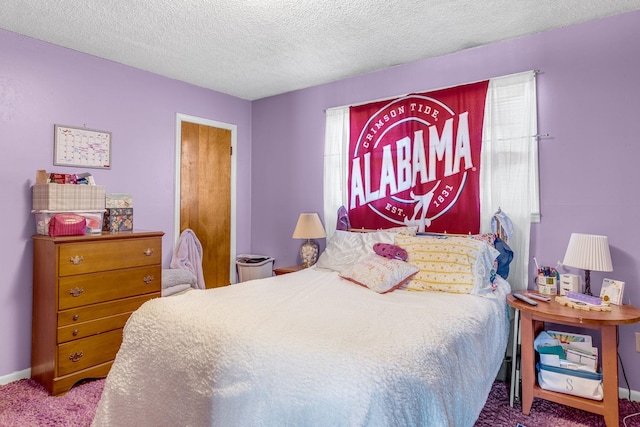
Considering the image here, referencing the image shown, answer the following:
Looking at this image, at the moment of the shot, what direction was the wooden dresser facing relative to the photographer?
facing the viewer and to the right of the viewer

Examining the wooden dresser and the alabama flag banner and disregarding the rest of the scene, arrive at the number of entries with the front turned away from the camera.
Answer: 0

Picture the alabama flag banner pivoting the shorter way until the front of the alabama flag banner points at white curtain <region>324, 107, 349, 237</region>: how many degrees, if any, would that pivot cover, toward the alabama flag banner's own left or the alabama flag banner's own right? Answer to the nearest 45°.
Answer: approximately 45° to the alabama flag banner's own right

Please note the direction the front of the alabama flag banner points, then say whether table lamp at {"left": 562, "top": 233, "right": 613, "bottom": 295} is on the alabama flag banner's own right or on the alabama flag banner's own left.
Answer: on the alabama flag banner's own left

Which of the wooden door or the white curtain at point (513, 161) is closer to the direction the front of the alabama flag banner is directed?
the wooden door

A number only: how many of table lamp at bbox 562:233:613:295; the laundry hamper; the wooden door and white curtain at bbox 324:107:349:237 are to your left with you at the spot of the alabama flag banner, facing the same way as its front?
1

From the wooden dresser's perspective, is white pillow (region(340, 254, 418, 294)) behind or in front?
in front

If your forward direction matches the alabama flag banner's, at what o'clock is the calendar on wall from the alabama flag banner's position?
The calendar on wall is roughly at 1 o'clock from the alabama flag banner.

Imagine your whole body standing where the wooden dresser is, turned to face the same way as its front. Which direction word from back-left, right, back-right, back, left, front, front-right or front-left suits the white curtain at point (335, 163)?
front-left

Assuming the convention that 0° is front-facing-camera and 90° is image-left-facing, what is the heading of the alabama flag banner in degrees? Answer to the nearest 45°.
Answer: approximately 45°

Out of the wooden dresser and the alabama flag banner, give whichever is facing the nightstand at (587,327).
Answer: the wooden dresser
